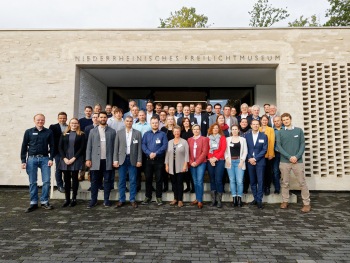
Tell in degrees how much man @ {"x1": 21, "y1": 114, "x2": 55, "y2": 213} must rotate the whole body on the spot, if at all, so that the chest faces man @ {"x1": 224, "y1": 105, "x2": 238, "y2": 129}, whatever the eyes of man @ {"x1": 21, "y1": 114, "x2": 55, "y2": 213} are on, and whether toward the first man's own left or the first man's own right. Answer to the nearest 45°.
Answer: approximately 90° to the first man's own left

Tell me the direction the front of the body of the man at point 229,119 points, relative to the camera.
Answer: toward the camera

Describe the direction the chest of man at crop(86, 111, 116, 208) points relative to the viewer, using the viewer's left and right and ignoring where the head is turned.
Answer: facing the viewer

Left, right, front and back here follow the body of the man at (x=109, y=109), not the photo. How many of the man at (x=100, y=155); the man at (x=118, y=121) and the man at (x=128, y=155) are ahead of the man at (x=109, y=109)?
3

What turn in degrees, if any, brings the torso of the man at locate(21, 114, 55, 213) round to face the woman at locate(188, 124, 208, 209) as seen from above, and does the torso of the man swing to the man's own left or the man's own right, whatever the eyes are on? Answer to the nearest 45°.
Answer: approximately 45° to the man's own left

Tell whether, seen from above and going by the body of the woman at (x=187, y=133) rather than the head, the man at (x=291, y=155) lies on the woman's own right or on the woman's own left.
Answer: on the woman's own left

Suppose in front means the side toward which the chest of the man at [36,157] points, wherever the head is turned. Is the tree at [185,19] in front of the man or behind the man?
behind

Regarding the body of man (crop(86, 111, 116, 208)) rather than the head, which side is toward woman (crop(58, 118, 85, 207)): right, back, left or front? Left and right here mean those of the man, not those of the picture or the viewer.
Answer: right

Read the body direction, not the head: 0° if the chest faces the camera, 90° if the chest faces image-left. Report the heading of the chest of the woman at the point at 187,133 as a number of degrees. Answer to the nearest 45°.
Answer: approximately 0°

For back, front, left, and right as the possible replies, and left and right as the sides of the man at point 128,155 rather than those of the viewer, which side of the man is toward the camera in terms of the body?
front

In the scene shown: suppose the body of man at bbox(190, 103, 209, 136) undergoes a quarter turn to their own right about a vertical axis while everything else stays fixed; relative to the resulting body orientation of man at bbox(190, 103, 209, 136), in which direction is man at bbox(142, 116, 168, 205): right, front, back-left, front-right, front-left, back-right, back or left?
front-left

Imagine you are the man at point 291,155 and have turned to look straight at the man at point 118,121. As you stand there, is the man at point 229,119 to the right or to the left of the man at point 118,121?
right

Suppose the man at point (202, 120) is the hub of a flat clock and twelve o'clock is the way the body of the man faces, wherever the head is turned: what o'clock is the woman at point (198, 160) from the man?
The woman is roughly at 12 o'clock from the man.

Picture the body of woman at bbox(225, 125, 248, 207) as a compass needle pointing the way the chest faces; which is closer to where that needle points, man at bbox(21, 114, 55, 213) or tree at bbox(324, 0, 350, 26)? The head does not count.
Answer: the man
